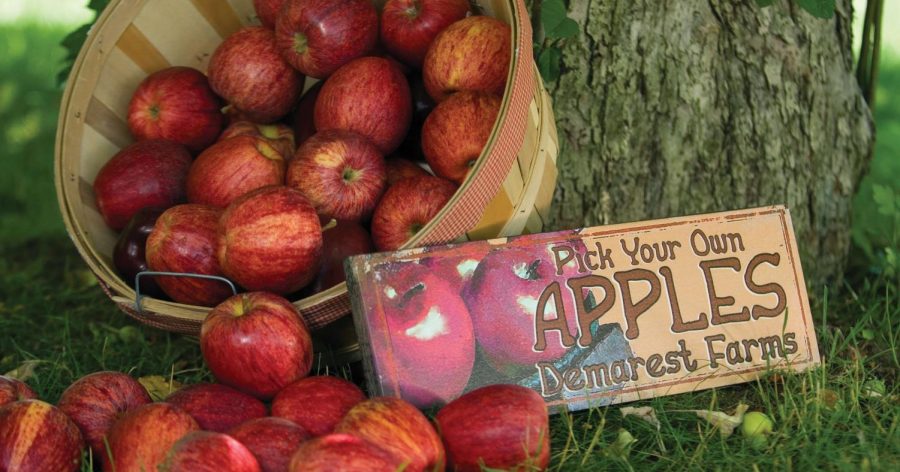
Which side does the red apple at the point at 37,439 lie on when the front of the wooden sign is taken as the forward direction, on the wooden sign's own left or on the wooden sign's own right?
on the wooden sign's own right

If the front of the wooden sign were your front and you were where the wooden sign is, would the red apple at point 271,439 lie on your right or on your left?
on your right

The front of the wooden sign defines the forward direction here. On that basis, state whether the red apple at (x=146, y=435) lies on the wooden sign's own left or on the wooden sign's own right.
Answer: on the wooden sign's own right

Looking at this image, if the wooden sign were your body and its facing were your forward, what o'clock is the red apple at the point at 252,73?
The red apple is roughly at 5 o'clock from the wooden sign.

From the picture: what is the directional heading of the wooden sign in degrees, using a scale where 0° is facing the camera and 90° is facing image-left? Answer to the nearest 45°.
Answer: approximately 0°

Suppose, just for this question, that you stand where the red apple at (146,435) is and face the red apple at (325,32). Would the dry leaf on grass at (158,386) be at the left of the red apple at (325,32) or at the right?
left
